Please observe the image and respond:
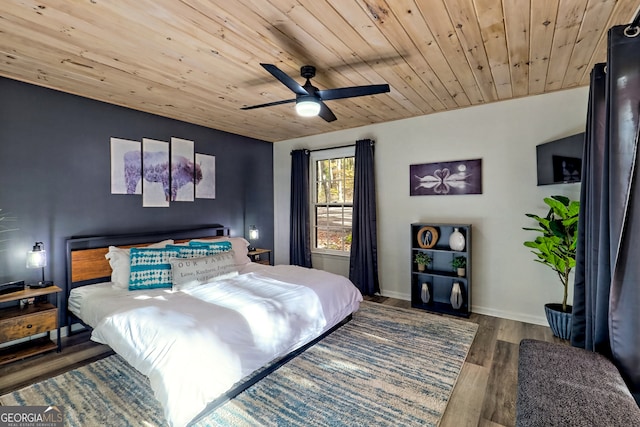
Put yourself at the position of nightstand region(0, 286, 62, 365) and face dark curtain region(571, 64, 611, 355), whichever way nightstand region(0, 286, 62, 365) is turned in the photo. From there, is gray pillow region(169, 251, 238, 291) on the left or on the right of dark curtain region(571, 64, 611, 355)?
left

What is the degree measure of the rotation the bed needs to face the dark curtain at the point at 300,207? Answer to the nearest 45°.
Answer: approximately 90° to its left

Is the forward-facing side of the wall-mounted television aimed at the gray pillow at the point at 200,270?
yes

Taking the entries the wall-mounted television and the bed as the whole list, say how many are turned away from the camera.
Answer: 0

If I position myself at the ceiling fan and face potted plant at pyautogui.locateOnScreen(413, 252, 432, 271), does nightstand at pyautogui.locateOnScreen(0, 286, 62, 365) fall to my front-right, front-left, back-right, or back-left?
back-left

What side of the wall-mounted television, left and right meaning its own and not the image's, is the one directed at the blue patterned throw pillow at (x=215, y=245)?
front

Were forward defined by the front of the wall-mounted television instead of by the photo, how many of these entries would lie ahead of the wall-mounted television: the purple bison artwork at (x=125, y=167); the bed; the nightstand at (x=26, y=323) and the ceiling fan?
4

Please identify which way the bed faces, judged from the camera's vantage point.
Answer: facing the viewer and to the right of the viewer

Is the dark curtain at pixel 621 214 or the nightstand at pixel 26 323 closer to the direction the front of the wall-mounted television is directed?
the nightstand

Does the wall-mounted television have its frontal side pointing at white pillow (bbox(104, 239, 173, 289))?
yes

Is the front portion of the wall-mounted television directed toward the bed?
yes

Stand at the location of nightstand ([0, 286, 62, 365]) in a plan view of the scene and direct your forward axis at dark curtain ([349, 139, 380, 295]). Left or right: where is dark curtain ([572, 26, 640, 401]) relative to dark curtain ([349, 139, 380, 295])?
right

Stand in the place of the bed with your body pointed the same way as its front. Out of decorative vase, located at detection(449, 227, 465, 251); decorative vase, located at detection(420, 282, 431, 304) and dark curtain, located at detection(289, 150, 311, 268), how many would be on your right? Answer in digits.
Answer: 0

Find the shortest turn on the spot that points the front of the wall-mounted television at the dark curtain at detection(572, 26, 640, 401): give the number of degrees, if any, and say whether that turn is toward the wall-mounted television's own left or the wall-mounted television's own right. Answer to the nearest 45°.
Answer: approximately 45° to the wall-mounted television's own left

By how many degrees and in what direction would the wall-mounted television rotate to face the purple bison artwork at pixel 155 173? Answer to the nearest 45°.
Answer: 0° — it already faces it

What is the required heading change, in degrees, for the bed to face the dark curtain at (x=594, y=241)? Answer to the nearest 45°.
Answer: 0° — it already faces it

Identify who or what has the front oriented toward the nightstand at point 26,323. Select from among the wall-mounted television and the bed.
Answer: the wall-mounted television

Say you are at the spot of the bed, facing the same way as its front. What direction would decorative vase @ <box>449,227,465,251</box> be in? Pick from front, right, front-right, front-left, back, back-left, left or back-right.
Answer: front-left
